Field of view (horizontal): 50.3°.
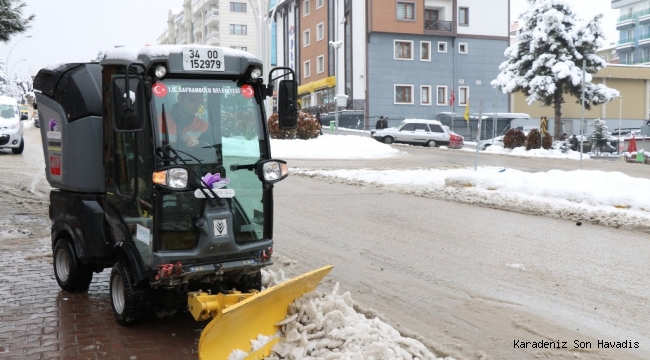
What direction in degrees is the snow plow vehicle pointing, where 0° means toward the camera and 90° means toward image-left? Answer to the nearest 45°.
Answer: approximately 315°

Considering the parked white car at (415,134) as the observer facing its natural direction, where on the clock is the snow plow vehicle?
The snow plow vehicle is roughly at 9 o'clock from the parked white car.

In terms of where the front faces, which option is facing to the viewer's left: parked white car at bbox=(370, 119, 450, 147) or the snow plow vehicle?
the parked white car

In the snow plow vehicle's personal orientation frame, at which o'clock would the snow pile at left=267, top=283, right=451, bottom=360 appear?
The snow pile is roughly at 12 o'clock from the snow plow vehicle.

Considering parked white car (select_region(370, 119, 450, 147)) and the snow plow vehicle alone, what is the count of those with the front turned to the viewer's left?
1

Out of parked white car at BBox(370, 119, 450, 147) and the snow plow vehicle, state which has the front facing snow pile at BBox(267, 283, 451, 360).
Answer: the snow plow vehicle

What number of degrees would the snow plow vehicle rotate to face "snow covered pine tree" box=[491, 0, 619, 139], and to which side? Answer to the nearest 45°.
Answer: approximately 90° to its left

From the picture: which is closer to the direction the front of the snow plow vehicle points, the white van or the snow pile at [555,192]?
the snow pile

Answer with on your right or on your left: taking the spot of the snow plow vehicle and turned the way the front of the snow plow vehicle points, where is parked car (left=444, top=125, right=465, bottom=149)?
on your left

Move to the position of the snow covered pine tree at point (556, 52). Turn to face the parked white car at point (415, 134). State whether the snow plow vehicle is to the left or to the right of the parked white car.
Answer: left

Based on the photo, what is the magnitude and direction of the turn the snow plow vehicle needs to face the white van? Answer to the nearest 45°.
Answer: approximately 135° to its left

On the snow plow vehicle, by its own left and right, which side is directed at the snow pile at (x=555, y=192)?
left

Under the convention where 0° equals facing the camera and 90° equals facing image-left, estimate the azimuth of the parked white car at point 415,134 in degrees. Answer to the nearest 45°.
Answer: approximately 90°
